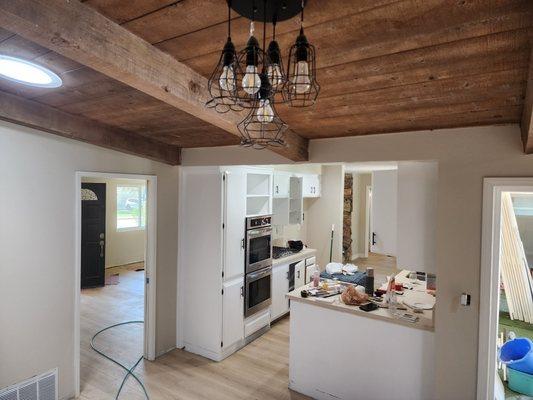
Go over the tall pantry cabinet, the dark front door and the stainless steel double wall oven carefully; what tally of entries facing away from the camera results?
0

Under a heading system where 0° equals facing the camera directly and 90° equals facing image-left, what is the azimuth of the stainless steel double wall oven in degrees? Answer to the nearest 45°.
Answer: approximately 315°

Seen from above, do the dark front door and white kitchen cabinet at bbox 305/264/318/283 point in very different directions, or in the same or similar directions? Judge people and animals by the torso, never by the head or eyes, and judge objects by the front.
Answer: same or similar directions

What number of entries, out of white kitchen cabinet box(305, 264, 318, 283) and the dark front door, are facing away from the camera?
0

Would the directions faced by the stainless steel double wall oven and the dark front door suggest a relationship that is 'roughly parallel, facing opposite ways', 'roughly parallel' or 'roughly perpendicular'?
roughly parallel

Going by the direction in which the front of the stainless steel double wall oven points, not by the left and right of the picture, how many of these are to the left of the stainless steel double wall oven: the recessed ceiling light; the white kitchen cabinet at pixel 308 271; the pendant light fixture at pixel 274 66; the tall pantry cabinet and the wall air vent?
1

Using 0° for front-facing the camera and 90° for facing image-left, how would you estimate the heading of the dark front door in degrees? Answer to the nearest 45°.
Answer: approximately 0°

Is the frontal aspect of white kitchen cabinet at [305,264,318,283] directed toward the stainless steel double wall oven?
no

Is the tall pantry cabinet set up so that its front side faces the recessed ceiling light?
no

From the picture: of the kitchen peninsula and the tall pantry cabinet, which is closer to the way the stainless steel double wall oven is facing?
the kitchen peninsula

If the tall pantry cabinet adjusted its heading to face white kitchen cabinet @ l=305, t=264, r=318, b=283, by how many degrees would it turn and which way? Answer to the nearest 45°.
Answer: approximately 90° to its left

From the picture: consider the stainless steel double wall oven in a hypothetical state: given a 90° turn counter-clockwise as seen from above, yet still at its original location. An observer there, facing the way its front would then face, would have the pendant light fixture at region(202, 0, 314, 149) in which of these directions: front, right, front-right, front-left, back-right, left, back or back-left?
back-right

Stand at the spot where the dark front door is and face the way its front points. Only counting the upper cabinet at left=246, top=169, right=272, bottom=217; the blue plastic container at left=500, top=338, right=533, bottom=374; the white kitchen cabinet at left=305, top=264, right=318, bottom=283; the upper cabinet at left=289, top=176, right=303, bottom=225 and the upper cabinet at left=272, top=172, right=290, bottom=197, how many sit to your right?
0

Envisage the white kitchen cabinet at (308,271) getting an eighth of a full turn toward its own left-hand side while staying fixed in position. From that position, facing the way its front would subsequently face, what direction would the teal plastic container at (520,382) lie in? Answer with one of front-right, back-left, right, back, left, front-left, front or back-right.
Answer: front-right

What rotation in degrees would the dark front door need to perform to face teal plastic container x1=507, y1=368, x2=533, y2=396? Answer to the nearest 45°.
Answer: approximately 45° to its left

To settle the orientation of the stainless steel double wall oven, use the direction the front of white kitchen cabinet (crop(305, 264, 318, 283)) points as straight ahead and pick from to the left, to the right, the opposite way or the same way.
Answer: the same way

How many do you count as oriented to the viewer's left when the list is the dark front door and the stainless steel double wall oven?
0

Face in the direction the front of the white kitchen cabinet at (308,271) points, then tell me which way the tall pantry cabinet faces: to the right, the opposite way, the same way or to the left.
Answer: the same way

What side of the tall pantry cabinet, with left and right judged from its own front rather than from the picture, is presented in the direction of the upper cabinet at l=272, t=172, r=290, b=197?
left
